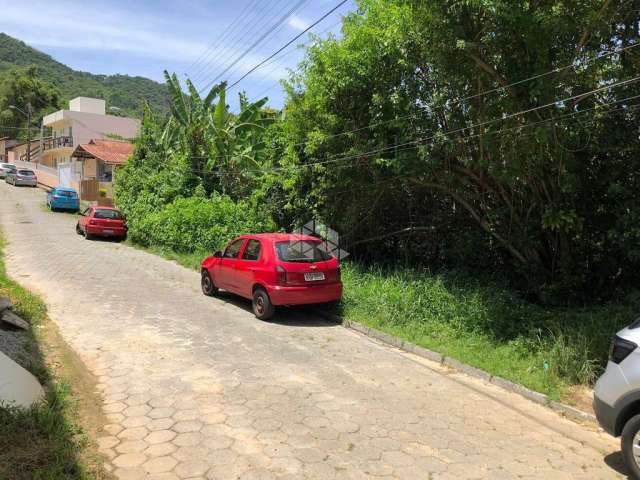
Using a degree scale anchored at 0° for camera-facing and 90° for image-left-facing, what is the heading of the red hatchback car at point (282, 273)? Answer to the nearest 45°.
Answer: approximately 135°

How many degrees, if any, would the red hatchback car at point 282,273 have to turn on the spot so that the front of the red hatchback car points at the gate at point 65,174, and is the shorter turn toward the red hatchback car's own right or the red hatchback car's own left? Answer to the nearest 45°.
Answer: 0° — it already faces it

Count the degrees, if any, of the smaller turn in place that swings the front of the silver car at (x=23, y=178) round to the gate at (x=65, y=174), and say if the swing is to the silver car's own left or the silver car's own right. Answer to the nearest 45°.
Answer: approximately 180°

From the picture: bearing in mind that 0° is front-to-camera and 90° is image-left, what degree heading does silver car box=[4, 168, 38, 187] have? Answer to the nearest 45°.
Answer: approximately 135°

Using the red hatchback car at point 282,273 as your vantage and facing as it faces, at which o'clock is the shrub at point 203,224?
The shrub is roughly at 1 o'clock from the red hatchback car.

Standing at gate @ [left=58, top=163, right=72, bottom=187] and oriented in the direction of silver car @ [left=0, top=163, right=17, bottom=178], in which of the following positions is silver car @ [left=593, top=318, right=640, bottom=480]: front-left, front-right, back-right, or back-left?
back-left
